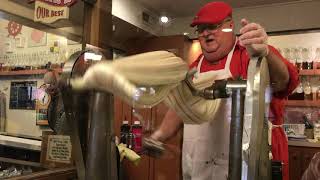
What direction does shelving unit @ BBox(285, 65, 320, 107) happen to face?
toward the camera

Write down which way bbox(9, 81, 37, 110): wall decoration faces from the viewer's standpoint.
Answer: facing the viewer

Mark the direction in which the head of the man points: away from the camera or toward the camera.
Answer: toward the camera

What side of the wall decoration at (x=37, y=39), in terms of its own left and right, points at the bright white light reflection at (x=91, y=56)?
front

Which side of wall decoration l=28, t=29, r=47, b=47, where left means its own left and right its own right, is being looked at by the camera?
front

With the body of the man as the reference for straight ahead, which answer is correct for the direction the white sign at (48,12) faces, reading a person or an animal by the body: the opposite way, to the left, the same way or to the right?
to the left

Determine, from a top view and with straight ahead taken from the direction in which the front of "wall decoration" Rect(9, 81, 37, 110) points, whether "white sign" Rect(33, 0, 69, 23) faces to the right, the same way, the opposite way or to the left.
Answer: the same way

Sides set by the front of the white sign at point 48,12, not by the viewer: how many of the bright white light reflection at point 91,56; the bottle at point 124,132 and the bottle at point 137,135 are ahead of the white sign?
3
